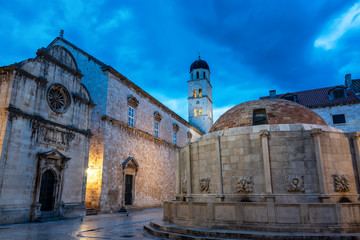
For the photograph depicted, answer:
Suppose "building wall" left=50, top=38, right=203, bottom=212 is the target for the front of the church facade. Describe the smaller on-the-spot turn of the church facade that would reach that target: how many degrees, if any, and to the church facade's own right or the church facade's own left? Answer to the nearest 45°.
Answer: approximately 90° to the church facade's own left
